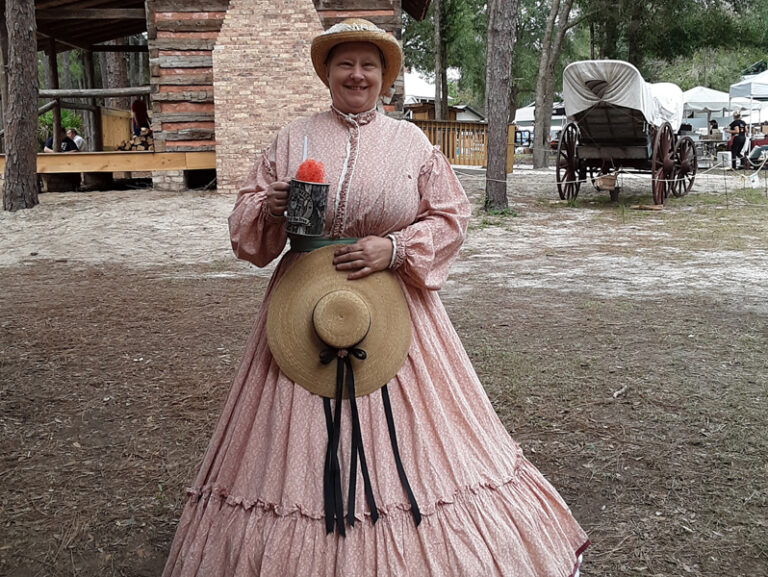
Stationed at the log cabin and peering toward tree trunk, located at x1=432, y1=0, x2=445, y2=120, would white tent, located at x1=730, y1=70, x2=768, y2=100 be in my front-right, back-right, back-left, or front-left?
front-right

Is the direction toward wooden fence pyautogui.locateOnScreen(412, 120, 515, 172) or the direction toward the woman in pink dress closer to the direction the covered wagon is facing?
the wooden fence

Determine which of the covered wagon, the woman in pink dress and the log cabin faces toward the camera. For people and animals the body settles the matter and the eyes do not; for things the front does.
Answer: the woman in pink dress

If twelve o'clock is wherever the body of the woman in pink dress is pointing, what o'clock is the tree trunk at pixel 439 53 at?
The tree trunk is roughly at 6 o'clock from the woman in pink dress.

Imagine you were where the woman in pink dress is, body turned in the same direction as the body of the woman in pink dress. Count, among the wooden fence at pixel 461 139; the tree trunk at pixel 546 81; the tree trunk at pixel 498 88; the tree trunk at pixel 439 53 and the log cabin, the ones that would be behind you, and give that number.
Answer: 5

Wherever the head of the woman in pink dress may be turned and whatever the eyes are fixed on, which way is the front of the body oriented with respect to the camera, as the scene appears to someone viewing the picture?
toward the camera

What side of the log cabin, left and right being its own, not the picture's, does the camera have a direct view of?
left

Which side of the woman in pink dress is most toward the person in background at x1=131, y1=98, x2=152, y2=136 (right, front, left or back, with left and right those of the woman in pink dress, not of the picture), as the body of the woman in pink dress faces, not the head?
back

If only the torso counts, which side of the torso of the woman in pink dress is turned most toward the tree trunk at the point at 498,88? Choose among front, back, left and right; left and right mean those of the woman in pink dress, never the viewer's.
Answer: back

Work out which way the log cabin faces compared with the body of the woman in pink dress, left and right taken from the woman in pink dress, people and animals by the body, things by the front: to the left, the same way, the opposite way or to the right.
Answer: to the right

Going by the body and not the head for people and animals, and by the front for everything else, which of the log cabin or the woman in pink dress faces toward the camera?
the woman in pink dress

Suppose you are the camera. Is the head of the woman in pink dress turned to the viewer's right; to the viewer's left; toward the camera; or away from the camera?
toward the camera
